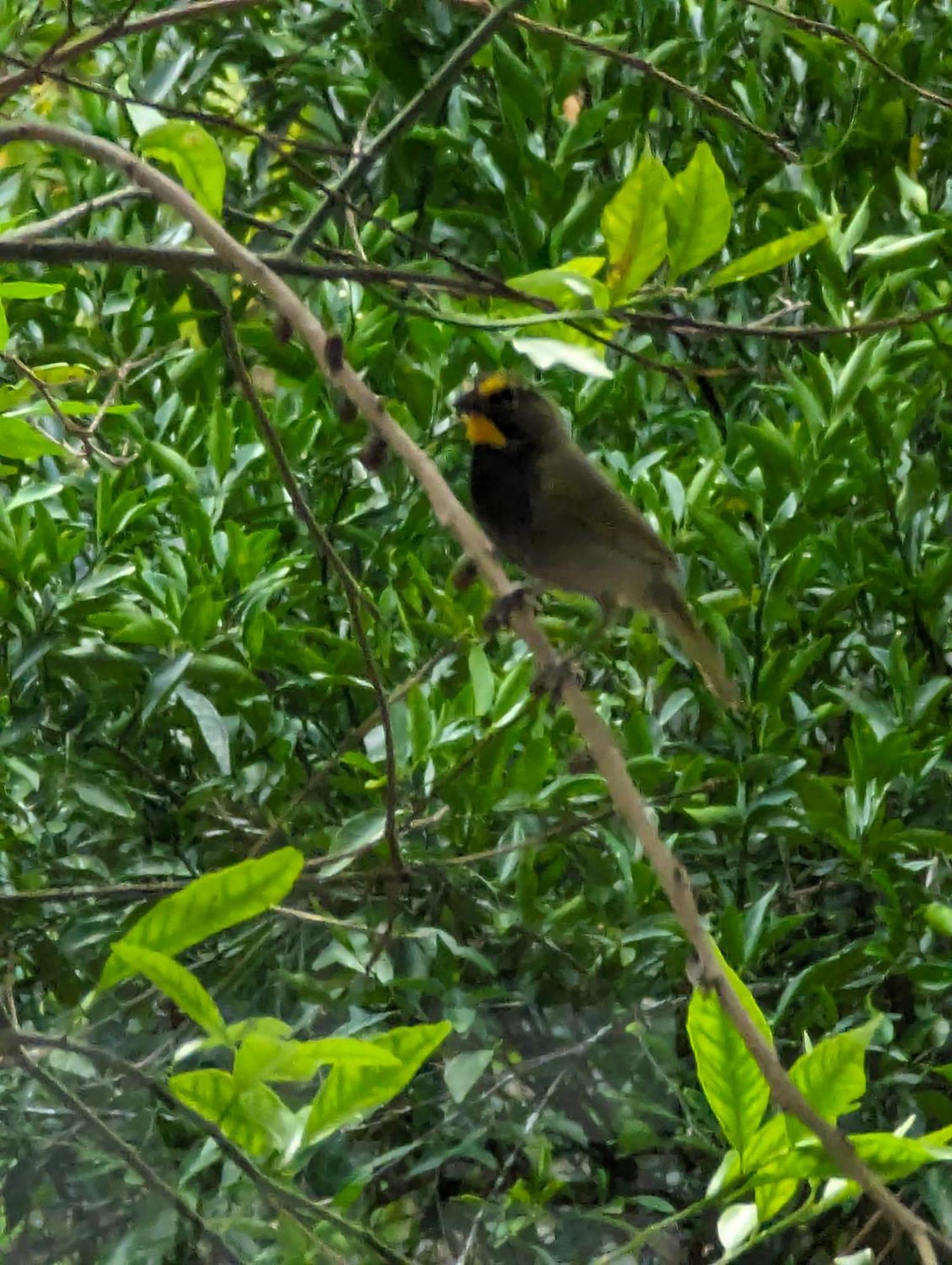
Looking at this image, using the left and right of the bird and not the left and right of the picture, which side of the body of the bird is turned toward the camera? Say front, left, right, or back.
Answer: left
